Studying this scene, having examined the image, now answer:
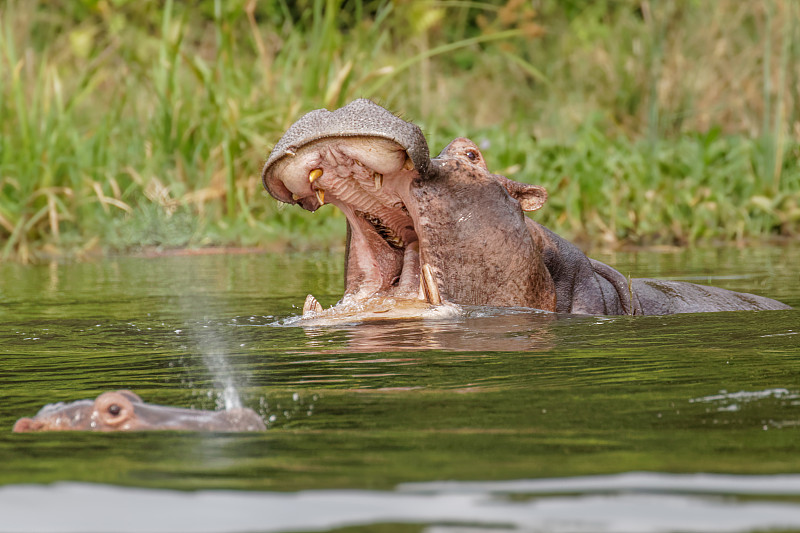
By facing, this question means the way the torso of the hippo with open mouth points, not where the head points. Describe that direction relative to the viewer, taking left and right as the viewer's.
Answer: facing the viewer and to the left of the viewer
